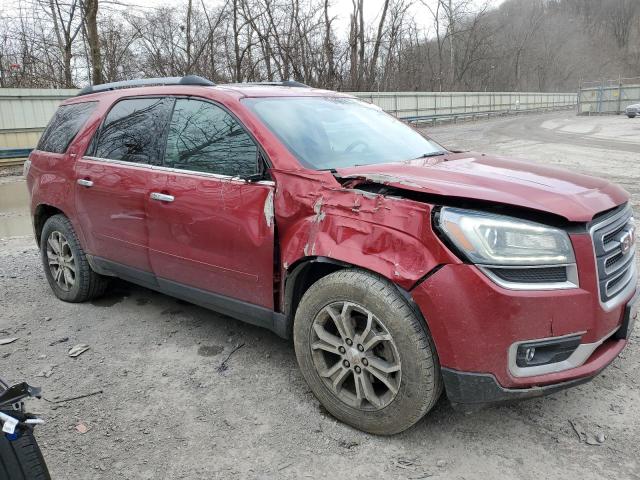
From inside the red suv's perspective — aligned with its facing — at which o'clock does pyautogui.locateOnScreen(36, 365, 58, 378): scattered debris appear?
The scattered debris is roughly at 5 o'clock from the red suv.

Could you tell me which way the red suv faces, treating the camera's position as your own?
facing the viewer and to the right of the viewer

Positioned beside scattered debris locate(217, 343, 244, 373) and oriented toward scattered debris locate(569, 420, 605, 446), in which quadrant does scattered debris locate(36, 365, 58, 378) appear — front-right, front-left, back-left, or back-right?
back-right

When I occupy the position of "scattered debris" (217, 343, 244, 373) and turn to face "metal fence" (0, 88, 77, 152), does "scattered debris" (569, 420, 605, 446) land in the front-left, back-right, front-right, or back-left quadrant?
back-right

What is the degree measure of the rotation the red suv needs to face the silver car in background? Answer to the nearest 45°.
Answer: approximately 90° to its left

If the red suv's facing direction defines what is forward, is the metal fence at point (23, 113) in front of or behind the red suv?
behind

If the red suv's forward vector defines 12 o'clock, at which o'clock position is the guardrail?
The guardrail is roughly at 8 o'clock from the red suv.

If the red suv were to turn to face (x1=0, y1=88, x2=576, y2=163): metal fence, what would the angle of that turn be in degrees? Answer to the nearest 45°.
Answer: approximately 135° to its left

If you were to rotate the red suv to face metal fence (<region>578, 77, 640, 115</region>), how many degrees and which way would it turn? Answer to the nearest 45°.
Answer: approximately 90° to its left
